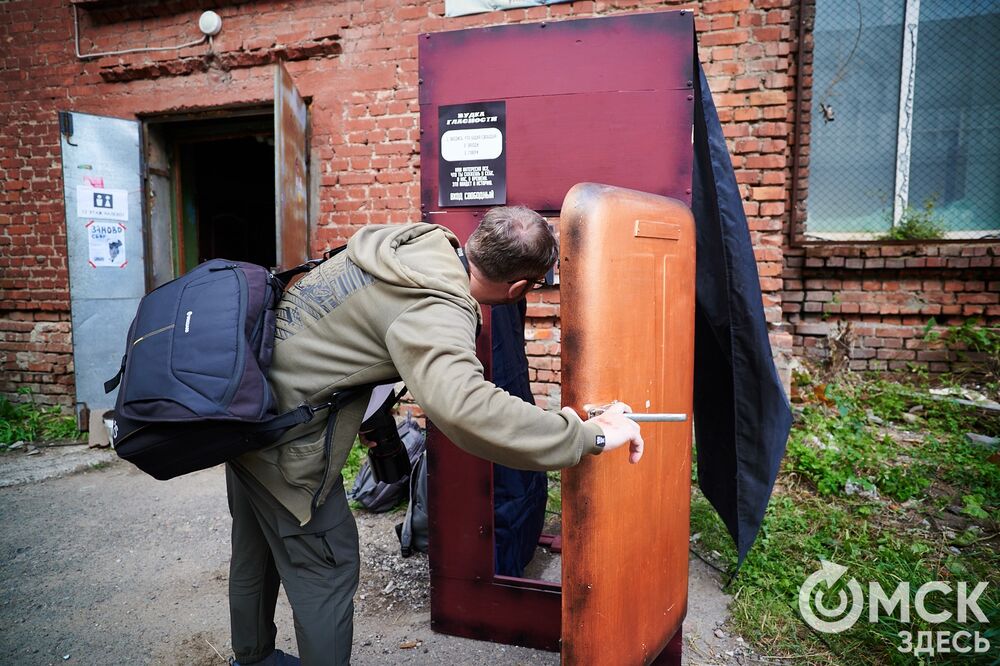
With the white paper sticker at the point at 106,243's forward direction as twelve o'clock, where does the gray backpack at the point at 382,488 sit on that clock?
The gray backpack is roughly at 11 o'clock from the white paper sticker.

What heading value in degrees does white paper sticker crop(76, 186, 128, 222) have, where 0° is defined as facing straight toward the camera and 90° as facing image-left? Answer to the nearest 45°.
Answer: approximately 0°

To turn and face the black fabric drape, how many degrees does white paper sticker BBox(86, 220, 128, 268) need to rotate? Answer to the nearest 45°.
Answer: approximately 45° to its left

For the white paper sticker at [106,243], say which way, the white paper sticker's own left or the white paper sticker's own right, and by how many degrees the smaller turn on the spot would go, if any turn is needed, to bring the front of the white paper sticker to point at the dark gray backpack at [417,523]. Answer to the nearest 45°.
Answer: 0° — it already faces it

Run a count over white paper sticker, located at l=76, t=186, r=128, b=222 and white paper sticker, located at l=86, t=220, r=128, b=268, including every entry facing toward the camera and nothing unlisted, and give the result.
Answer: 2
